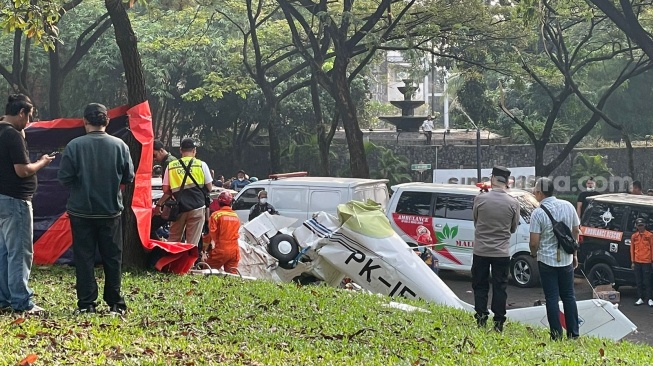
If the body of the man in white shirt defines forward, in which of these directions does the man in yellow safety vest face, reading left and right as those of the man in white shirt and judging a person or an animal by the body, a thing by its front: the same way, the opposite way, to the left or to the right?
the opposite way

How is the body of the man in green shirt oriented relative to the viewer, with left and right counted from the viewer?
facing away from the viewer

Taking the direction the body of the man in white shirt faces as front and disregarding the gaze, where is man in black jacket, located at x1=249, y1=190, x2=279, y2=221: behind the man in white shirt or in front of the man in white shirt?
in front

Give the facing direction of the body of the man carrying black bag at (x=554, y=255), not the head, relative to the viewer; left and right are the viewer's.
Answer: facing away from the viewer and to the left of the viewer

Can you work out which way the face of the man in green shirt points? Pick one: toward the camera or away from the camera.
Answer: away from the camera

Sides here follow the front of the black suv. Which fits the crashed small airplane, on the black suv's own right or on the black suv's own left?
on the black suv's own right

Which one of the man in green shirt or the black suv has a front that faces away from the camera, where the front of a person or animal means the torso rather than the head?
the man in green shirt
